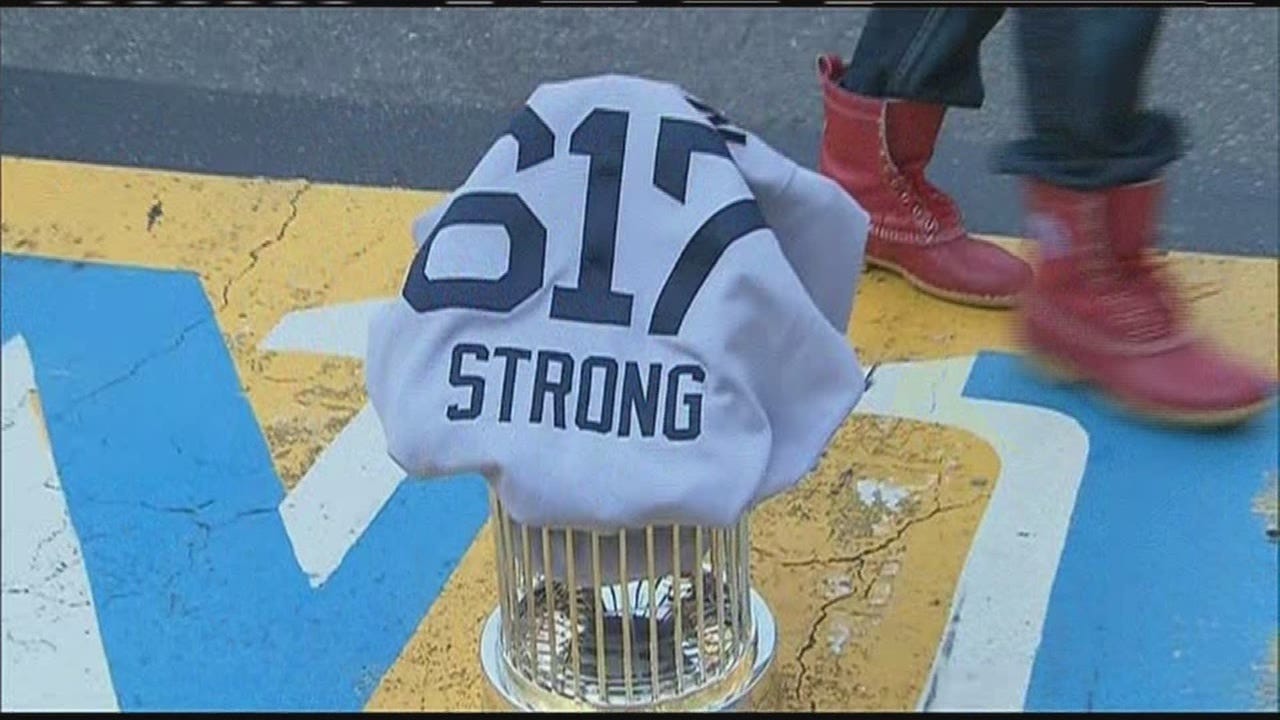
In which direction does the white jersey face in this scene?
away from the camera
